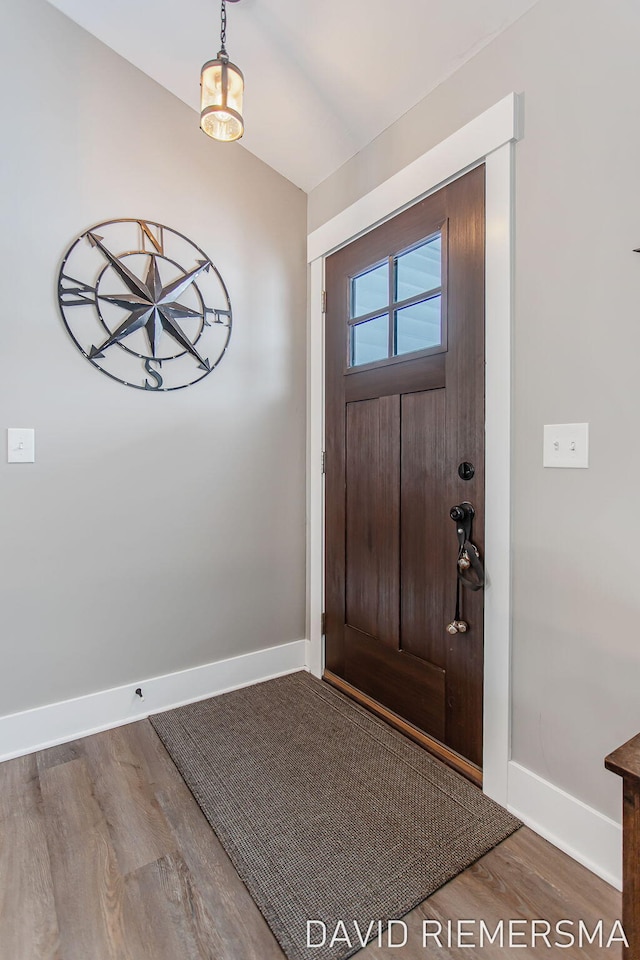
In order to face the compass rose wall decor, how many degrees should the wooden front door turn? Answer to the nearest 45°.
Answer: approximately 45° to its right

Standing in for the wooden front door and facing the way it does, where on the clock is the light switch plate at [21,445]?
The light switch plate is roughly at 1 o'clock from the wooden front door.

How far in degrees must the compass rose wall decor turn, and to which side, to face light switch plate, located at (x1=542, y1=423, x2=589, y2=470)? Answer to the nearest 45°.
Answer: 0° — it already faces it

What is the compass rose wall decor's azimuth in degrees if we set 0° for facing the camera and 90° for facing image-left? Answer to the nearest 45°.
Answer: approximately 315°

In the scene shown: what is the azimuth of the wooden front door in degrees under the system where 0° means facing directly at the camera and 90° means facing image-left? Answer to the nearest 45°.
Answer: approximately 45°
